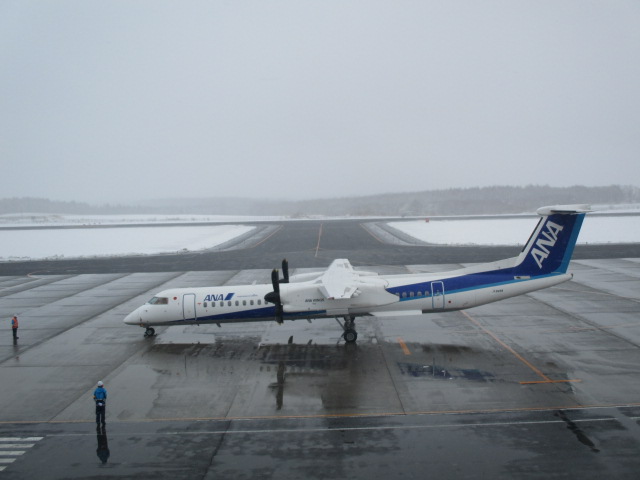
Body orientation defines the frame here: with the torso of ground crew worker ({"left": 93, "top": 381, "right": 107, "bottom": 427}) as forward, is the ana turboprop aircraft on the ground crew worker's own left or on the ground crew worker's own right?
on the ground crew worker's own right

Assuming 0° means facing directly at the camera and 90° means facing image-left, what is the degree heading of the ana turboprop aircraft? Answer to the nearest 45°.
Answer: approximately 90°

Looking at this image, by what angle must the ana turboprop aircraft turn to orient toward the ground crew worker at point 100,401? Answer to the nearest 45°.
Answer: approximately 45° to its left

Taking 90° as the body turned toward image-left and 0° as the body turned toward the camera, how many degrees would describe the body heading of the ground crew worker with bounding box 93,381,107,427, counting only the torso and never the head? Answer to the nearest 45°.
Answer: approximately 180°

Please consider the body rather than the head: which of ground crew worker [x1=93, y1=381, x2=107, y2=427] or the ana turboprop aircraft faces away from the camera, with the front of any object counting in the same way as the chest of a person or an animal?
the ground crew worker

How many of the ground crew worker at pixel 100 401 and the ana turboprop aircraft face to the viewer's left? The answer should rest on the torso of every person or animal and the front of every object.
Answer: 1
